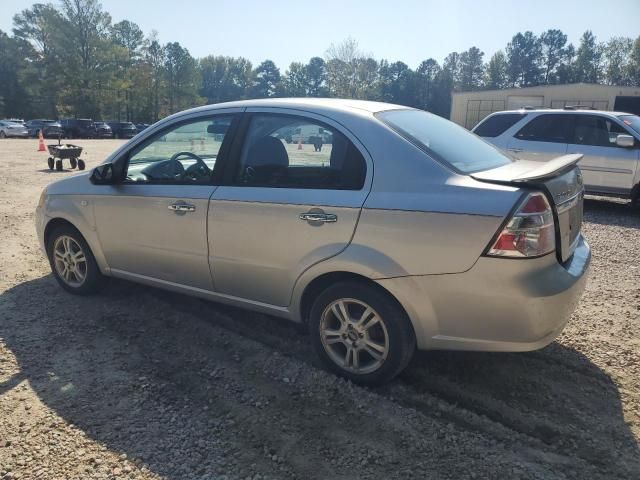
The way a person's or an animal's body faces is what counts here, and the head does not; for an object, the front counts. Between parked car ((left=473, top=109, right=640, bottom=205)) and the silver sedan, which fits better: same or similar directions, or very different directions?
very different directions

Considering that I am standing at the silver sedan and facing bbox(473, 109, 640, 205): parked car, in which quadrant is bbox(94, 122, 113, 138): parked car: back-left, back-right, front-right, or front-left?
front-left

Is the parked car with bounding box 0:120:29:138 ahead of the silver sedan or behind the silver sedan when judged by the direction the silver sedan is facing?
ahead

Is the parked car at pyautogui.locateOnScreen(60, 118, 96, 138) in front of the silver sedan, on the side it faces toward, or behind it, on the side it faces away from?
in front

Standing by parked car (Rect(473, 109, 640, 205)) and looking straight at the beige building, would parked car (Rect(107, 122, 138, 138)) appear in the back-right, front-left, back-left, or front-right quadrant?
front-left

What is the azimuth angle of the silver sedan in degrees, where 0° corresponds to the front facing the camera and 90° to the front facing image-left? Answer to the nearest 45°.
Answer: approximately 135°

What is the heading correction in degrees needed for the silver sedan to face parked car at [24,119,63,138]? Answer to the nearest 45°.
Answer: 0° — it already faces it
